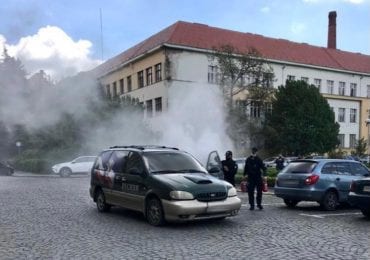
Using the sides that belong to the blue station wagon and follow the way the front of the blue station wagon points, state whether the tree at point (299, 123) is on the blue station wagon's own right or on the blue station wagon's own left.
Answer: on the blue station wagon's own left

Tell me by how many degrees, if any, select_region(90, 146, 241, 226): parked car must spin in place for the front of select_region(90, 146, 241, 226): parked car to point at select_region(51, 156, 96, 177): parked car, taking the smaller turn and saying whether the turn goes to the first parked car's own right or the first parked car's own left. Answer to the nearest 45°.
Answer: approximately 135° to the first parked car's own left

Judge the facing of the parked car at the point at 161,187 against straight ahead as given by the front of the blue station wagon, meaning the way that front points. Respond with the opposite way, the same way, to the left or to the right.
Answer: to the right

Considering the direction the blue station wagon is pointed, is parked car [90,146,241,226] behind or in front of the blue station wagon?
behind

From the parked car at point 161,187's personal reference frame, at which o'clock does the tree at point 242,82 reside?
The tree is roughly at 8 o'clock from the parked car.

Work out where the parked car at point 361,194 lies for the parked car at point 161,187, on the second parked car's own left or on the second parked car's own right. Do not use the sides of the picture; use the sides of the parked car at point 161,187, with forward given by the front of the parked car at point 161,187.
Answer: on the second parked car's own left

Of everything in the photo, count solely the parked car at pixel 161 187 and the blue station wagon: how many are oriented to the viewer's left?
0

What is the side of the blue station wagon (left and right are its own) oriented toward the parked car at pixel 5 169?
left

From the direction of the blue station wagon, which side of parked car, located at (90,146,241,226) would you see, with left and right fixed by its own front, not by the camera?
left

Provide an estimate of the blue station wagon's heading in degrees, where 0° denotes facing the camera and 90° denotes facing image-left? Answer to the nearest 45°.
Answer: approximately 225°

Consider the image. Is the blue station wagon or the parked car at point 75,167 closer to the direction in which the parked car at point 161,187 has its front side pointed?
the blue station wagon
